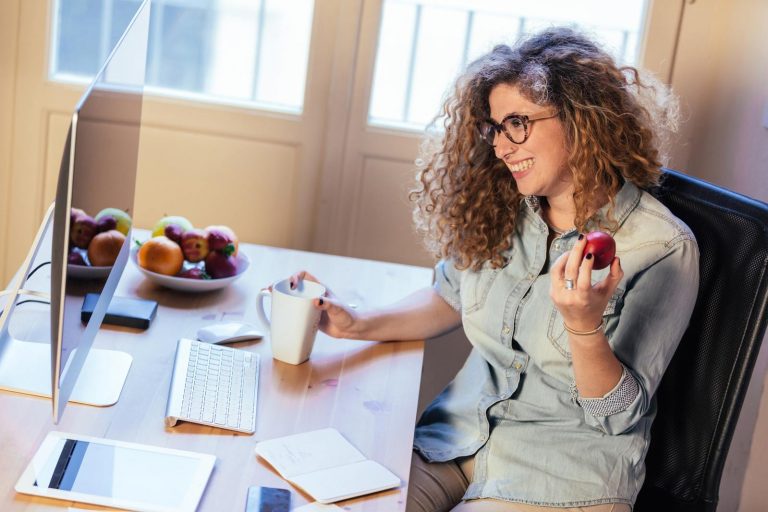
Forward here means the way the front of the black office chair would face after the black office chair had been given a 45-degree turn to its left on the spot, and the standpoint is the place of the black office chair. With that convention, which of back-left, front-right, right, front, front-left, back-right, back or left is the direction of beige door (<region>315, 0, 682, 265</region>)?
back-right

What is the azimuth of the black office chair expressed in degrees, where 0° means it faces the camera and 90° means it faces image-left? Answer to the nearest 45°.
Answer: approximately 45°

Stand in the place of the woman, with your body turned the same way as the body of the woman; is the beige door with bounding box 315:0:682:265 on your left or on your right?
on your right

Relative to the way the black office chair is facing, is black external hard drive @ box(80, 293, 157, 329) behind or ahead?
ahead

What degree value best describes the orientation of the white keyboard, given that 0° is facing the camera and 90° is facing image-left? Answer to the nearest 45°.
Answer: approximately 270°

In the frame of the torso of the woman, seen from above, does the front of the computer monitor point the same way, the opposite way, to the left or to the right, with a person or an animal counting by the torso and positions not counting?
the opposite way

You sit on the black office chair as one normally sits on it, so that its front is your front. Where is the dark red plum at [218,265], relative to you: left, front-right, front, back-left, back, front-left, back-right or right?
front-right

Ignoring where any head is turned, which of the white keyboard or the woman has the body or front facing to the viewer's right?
the white keyboard

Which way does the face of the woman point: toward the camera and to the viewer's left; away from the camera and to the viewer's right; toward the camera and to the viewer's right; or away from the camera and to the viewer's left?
toward the camera and to the viewer's left

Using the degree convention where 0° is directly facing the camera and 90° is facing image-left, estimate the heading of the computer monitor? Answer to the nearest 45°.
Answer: approximately 270°

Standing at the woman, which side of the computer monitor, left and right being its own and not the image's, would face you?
front

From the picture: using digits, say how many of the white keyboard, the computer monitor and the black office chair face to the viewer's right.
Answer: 2

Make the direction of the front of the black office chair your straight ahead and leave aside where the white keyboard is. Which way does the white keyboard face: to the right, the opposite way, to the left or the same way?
the opposite way
